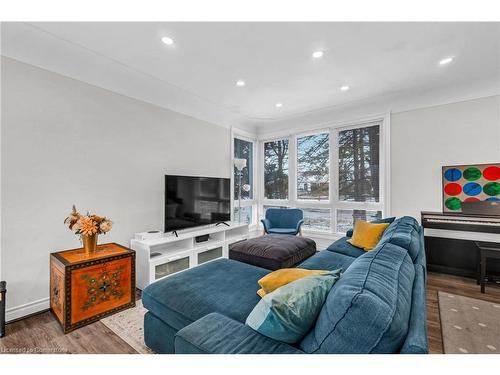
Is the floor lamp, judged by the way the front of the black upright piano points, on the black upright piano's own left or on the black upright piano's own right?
on the black upright piano's own right

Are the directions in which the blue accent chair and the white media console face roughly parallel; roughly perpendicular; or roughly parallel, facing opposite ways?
roughly perpendicular

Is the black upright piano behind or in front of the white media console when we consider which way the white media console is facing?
in front

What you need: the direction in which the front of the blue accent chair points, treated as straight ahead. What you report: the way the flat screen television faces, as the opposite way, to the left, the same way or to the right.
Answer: to the left

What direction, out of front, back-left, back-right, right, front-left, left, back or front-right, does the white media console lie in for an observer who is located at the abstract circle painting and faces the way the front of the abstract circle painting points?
front-right

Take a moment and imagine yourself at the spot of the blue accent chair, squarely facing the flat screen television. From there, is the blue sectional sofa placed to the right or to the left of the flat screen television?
left

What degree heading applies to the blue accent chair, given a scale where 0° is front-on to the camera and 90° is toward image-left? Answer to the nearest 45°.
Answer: approximately 0°

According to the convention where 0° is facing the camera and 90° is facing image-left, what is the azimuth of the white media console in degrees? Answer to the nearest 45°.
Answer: approximately 315°

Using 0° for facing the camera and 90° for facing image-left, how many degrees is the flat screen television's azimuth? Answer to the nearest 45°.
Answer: approximately 315°
